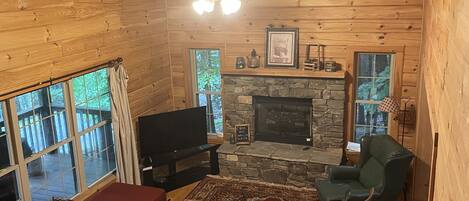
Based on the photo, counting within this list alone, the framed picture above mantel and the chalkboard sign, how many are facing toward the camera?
2

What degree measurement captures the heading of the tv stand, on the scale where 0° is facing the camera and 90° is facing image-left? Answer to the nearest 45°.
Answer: approximately 315°

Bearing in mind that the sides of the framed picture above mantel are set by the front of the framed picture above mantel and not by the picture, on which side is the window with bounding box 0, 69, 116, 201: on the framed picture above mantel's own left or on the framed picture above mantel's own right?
on the framed picture above mantel's own right

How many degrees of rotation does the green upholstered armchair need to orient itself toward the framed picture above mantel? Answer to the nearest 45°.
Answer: approximately 90° to its right

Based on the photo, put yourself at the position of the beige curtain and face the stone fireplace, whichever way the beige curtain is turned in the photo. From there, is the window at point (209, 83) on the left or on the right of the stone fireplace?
left

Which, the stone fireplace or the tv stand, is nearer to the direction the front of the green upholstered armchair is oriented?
the tv stand

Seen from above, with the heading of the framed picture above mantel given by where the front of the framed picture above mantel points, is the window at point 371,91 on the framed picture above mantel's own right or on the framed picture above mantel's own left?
on the framed picture above mantel's own left
